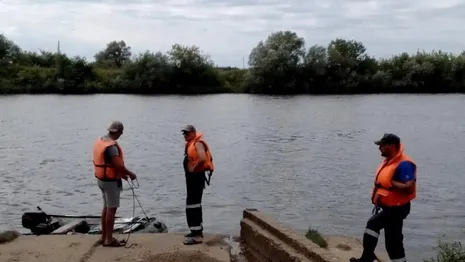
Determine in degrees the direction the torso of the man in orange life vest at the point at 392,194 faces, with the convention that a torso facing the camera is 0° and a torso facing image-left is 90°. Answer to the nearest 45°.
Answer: approximately 90°

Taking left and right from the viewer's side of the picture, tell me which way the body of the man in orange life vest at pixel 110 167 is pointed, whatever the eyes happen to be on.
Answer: facing to the right of the viewer

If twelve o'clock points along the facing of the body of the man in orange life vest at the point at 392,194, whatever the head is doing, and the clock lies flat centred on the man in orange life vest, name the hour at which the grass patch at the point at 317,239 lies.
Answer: The grass patch is roughly at 2 o'clock from the man in orange life vest.

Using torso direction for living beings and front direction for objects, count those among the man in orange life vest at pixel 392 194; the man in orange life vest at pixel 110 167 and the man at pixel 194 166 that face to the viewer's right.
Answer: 1

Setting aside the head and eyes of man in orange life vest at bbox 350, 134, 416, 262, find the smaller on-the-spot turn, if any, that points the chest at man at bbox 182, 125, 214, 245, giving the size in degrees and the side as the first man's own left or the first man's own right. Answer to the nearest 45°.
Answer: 0° — they already face them

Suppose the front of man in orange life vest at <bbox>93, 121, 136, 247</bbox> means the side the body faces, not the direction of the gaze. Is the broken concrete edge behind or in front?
in front

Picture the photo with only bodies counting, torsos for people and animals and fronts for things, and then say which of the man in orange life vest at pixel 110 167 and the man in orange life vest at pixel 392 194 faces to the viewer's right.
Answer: the man in orange life vest at pixel 110 167

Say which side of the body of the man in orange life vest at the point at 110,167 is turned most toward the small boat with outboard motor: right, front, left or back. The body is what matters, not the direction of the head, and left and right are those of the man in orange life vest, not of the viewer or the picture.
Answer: left

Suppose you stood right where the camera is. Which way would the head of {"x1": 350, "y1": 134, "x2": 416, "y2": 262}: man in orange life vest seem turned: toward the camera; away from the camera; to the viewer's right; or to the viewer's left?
to the viewer's left
